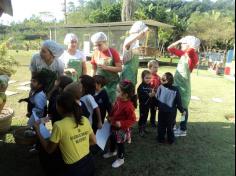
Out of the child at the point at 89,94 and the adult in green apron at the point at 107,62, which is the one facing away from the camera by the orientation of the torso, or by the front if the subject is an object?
the child

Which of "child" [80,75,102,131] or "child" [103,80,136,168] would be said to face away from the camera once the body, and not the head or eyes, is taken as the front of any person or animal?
"child" [80,75,102,131]

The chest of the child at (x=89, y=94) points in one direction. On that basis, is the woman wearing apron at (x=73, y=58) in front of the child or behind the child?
in front

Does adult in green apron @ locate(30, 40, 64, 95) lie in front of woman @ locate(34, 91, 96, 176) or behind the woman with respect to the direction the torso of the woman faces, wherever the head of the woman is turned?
in front

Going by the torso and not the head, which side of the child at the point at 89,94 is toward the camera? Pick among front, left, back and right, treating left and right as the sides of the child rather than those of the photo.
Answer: back

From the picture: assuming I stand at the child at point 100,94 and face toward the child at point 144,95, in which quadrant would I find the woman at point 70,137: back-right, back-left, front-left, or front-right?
back-right

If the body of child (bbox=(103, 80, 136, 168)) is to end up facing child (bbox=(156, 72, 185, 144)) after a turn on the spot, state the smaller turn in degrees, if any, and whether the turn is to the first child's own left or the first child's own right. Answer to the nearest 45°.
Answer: approximately 180°

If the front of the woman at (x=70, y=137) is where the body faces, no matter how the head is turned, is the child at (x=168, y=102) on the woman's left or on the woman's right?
on the woman's right

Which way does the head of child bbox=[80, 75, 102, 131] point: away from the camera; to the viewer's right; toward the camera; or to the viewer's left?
away from the camera
